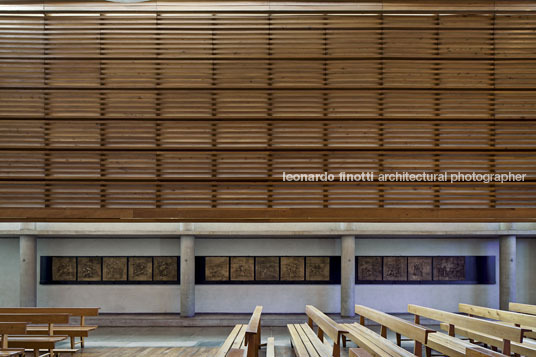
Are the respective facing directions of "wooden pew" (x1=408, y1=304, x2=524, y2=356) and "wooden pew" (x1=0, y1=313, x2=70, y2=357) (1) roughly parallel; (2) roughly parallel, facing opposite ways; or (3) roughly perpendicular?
roughly perpendicular

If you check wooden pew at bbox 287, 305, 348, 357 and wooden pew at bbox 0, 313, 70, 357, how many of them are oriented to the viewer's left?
1

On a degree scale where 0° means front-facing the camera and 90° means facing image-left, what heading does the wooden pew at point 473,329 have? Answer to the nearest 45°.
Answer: approximately 45°

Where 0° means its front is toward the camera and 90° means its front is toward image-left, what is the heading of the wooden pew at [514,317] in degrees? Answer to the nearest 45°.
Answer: approximately 45°

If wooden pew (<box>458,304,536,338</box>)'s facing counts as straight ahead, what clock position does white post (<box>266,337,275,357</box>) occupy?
The white post is roughly at 12 o'clock from the wooden pew.

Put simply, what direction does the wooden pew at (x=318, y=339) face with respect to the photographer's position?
facing to the left of the viewer

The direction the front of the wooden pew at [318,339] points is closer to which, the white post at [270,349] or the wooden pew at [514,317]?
the white post
